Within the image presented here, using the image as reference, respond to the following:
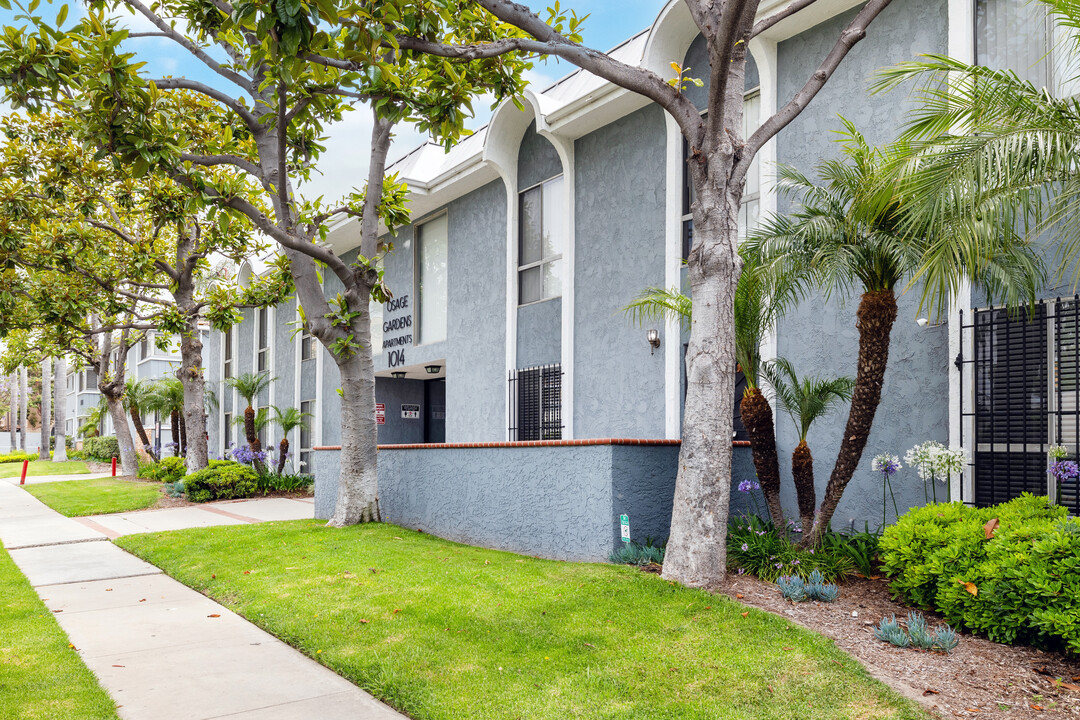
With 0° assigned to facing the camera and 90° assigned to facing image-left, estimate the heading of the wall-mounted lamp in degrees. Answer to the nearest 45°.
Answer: approximately 45°

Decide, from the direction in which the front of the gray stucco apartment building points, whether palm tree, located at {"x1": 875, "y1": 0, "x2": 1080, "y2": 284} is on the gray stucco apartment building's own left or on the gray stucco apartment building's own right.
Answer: on the gray stucco apartment building's own left

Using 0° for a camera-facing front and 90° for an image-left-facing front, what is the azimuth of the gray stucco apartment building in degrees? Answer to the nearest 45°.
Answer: approximately 45°

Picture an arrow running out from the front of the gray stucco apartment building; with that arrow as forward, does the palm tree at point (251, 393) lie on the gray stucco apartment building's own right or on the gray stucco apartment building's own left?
on the gray stucco apartment building's own right

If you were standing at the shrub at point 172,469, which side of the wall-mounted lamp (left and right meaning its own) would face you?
right

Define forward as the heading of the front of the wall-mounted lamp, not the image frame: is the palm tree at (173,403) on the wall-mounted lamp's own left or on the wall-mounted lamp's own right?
on the wall-mounted lamp's own right

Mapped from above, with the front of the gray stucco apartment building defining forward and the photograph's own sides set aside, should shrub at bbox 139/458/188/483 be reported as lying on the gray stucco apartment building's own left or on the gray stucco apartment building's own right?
on the gray stucco apartment building's own right

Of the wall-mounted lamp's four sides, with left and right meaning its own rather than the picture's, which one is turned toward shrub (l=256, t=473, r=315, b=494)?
right
